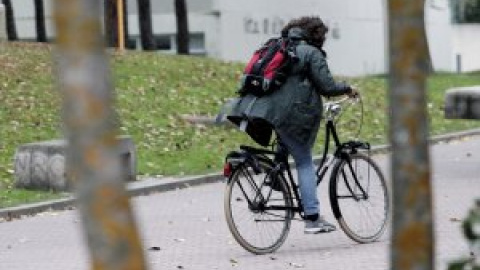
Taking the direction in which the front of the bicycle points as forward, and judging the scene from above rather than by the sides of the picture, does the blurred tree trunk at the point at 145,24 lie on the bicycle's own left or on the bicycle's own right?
on the bicycle's own left

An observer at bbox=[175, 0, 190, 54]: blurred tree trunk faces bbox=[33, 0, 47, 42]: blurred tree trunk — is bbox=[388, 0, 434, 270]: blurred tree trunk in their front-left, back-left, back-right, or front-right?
back-left

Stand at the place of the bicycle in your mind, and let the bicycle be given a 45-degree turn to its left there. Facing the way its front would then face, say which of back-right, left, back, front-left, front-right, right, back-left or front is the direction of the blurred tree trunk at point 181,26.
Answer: front

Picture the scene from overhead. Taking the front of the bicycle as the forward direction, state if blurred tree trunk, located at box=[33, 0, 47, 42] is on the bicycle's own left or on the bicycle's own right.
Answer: on the bicycle's own left

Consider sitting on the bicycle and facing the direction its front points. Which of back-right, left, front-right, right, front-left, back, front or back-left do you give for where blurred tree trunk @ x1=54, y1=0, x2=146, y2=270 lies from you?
back-right

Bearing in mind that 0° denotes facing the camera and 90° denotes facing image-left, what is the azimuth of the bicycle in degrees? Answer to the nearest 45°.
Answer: approximately 225°
